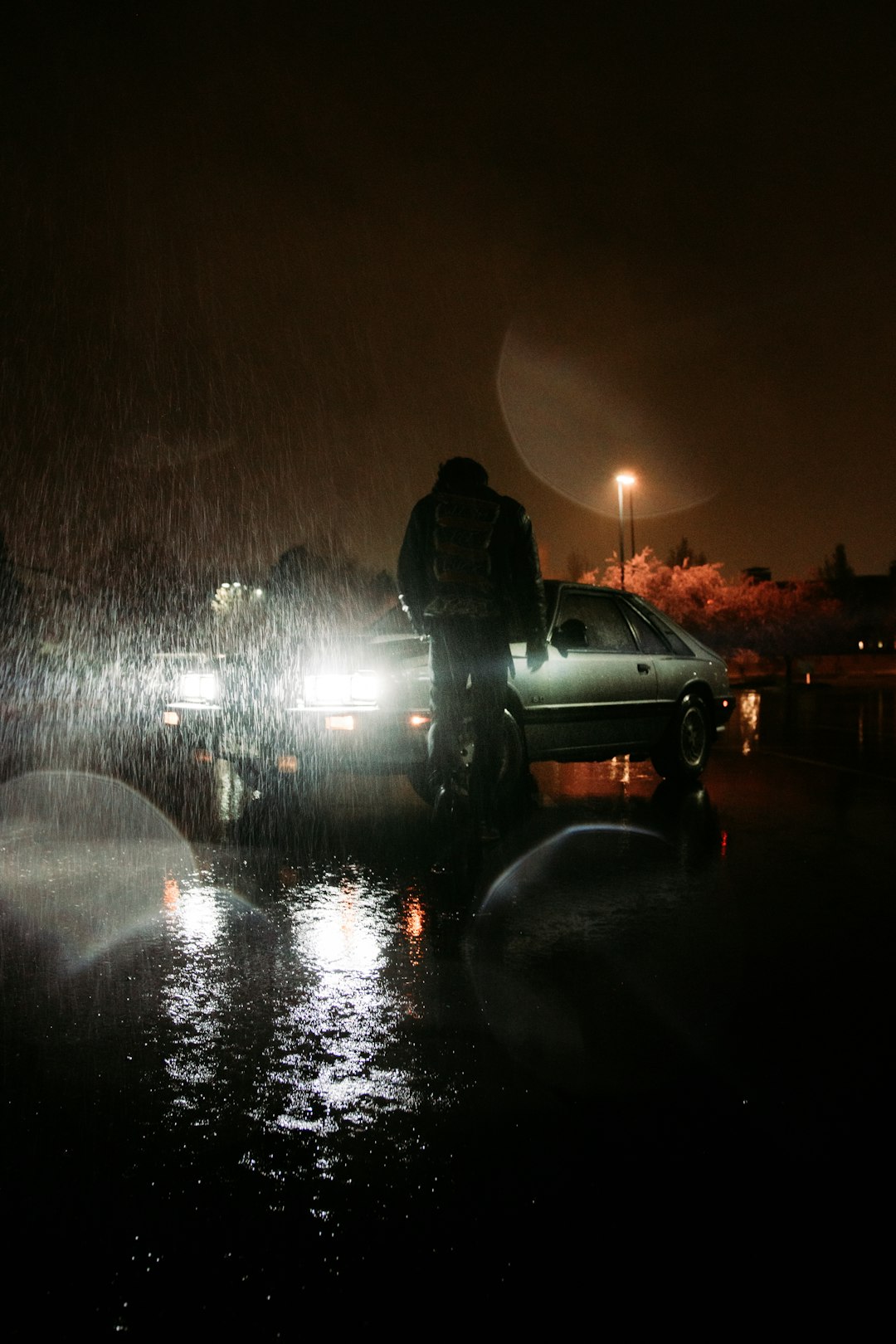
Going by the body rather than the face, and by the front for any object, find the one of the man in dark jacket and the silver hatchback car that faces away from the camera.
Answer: the man in dark jacket

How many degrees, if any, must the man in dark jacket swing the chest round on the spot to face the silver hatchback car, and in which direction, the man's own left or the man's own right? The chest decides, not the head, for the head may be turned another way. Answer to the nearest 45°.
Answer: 0° — they already face it

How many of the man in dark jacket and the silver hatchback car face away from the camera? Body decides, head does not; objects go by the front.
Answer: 1

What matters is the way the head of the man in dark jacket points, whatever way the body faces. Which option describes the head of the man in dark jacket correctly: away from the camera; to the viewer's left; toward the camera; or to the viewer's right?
away from the camera

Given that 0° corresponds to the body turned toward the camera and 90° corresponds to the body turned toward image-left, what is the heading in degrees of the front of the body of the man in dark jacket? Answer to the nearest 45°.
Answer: approximately 180°

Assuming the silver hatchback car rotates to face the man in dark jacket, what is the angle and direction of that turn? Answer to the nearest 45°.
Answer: approximately 45° to its left

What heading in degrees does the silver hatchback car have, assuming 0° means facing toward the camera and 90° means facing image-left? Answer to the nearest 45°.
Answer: approximately 45°
